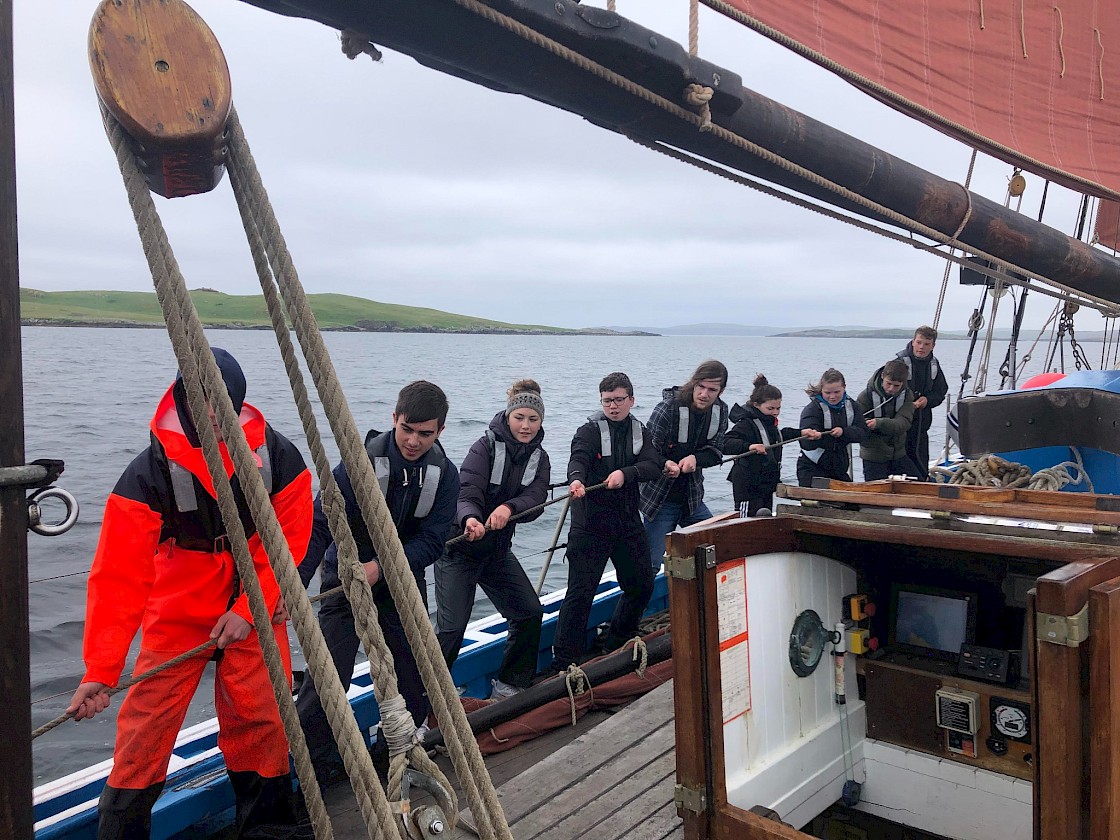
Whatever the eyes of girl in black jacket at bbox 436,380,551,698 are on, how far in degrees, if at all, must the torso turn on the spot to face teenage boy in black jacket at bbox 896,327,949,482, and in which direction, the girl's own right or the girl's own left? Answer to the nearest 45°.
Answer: approximately 135° to the girl's own left

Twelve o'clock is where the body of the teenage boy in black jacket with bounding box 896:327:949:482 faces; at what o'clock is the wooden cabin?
The wooden cabin is roughly at 12 o'clock from the teenage boy in black jacket.

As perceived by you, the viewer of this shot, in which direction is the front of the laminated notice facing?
facing the viewer and to the right of the viewer

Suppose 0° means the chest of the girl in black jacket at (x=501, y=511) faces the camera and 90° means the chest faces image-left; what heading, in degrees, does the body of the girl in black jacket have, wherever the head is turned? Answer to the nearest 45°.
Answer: approximately 0°

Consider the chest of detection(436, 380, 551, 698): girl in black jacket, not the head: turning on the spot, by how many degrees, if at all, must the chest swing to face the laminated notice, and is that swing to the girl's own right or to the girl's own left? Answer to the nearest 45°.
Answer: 0° — they already face it

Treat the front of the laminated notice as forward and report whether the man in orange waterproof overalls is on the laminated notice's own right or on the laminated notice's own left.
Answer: on the laminated notice's own right

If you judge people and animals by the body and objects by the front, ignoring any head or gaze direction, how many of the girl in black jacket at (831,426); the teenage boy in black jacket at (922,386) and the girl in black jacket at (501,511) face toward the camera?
3
